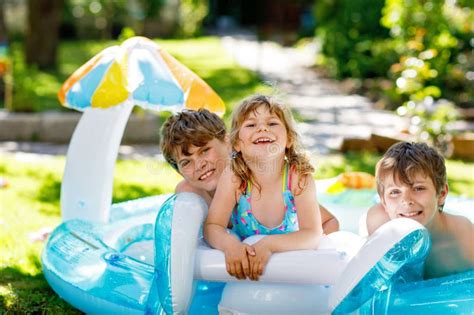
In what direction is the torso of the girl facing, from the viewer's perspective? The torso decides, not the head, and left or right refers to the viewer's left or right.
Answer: facing the viewer

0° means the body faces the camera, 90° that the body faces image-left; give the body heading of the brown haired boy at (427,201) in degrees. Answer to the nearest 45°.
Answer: approximately 45°

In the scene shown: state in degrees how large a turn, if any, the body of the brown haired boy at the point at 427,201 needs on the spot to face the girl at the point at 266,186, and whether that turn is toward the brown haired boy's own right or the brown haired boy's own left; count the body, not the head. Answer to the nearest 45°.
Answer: approximately 45° to the brown haired boy's own right

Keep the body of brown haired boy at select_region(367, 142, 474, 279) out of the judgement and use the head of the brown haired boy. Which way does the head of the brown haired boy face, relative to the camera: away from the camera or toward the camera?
toward the camera

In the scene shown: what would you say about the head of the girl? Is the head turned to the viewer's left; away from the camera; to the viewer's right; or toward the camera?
toward the camera

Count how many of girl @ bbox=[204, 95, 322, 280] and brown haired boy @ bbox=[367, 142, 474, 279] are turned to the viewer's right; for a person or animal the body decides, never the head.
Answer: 0

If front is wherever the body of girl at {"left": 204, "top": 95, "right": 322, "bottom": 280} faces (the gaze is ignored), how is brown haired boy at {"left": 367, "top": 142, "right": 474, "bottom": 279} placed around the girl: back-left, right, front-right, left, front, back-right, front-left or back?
left
